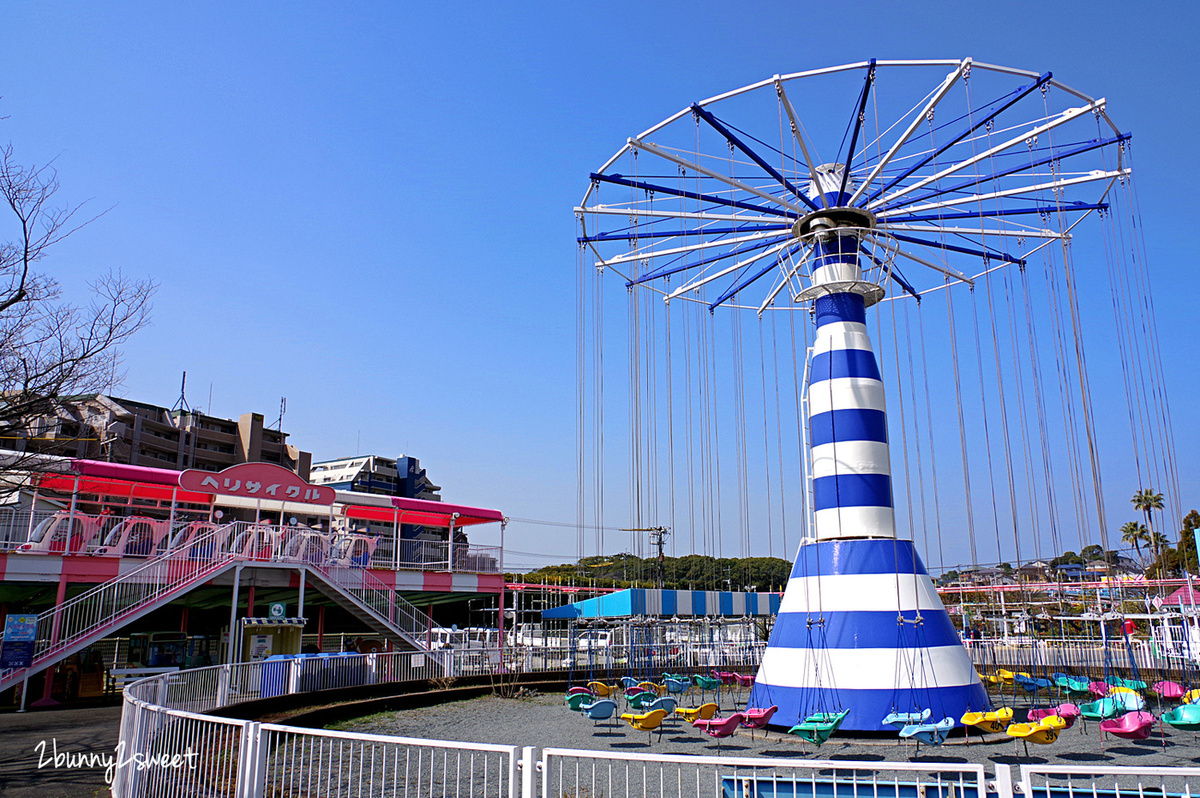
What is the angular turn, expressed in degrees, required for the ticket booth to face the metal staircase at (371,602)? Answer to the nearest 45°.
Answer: approximately 135° to its left

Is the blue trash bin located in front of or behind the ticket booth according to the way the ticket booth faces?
in front

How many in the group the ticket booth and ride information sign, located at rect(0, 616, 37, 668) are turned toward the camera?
2

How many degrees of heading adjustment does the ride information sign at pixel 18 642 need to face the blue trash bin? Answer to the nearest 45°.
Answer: approximately 45° to its left

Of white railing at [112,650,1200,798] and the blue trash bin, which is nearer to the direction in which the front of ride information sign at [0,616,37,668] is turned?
the white railing

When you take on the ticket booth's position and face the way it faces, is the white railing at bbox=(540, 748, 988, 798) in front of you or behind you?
in front

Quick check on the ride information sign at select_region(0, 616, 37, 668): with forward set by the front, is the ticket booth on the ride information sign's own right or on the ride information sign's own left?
on the ride information sign's own left

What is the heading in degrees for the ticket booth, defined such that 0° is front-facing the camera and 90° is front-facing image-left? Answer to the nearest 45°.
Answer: approximately 0°

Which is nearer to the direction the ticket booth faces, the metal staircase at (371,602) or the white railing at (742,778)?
the white railing

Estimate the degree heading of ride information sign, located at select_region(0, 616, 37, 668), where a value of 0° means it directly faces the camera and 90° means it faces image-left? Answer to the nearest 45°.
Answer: approximately 0°

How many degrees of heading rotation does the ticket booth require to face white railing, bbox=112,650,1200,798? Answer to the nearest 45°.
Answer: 0° — it already faces it

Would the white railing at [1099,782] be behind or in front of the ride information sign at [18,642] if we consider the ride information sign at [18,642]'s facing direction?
in front

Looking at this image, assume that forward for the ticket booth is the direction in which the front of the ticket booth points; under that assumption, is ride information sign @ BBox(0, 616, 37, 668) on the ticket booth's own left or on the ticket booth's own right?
on the ticket booth's own right

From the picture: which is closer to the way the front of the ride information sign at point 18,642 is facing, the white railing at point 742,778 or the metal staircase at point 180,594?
the white railing
